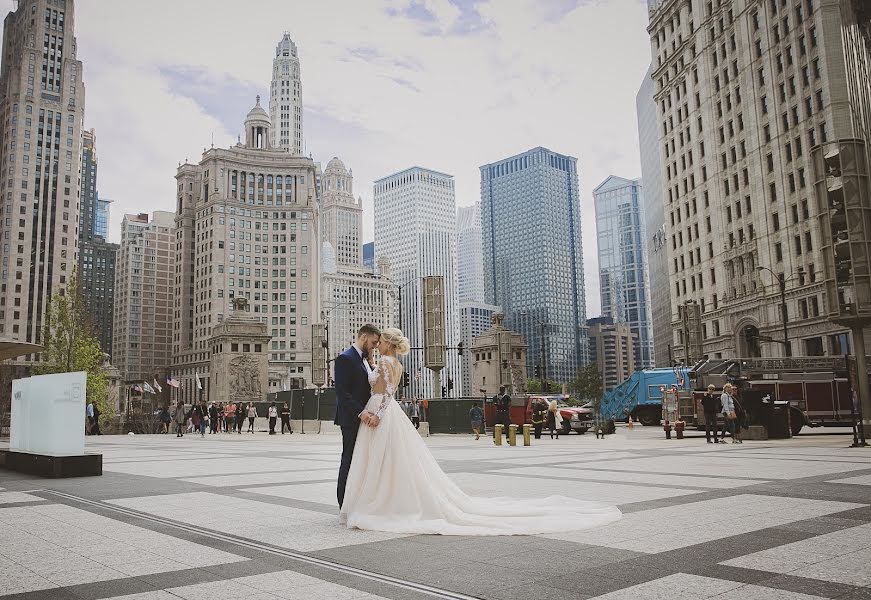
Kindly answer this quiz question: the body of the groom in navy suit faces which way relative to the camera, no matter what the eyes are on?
to the viewer's right

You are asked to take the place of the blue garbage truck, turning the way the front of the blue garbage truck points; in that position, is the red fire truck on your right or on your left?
on your right

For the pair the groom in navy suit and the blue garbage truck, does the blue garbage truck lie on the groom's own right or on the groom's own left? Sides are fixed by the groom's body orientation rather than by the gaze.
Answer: on the groom's own left

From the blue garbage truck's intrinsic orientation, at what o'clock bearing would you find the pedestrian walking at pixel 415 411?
The pedestrian walking is roughly at 5 o'clock from the blue garbage truck.

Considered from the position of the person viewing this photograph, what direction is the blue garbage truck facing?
facing to the right of the viewer
